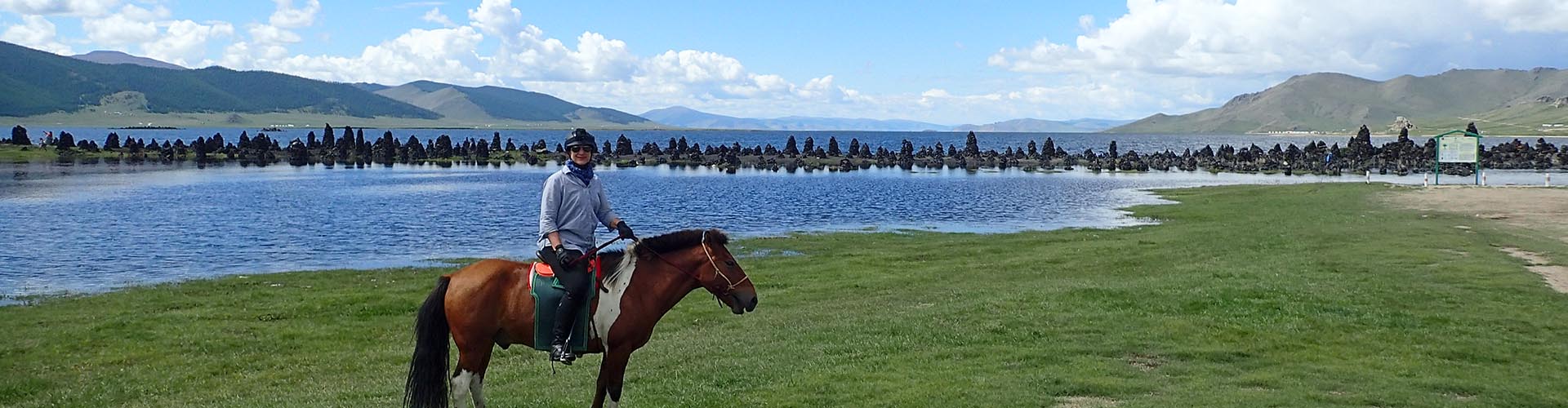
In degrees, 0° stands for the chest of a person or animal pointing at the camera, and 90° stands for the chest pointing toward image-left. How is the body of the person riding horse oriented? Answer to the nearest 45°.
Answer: approximately 315°

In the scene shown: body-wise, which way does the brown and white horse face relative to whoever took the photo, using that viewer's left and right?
facing to the right of the viewer
